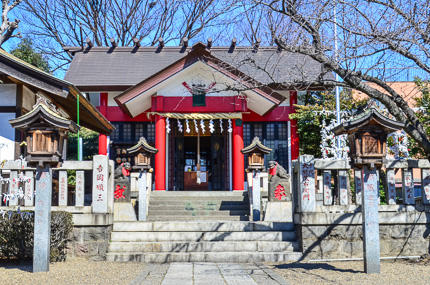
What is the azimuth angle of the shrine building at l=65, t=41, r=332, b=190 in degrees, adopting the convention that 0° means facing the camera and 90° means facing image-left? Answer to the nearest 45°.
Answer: approximately 0°

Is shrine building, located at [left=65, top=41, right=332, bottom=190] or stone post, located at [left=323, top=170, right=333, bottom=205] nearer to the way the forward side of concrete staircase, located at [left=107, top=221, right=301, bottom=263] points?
the stone post

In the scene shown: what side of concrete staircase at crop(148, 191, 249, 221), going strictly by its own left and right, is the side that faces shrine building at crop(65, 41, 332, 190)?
back

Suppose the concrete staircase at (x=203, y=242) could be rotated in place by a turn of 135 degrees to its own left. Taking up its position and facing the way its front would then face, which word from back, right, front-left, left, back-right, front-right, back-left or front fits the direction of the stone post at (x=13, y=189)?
back-left

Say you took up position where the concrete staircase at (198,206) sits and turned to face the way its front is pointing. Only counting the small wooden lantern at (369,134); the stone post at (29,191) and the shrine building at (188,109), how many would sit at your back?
1

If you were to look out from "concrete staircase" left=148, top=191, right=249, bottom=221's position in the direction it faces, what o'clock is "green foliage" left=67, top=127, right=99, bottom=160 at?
The green foliage is roughly at 5 o'clock from the concrete staircase.

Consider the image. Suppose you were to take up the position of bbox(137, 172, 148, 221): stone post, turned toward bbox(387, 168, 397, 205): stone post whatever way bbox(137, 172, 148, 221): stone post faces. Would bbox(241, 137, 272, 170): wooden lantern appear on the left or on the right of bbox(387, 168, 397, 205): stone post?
left

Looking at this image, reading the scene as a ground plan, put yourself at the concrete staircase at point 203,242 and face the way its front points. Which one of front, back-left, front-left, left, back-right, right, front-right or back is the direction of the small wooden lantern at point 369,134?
front-left

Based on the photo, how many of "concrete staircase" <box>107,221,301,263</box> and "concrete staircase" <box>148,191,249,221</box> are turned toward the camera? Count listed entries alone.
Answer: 2

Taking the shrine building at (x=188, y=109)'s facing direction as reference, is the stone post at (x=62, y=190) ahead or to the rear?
ahead

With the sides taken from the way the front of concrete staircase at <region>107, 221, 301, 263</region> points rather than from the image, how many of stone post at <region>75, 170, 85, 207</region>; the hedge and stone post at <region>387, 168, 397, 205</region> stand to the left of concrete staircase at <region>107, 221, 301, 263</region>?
1

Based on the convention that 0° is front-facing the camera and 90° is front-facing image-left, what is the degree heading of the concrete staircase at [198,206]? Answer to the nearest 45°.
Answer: approximately 0°
